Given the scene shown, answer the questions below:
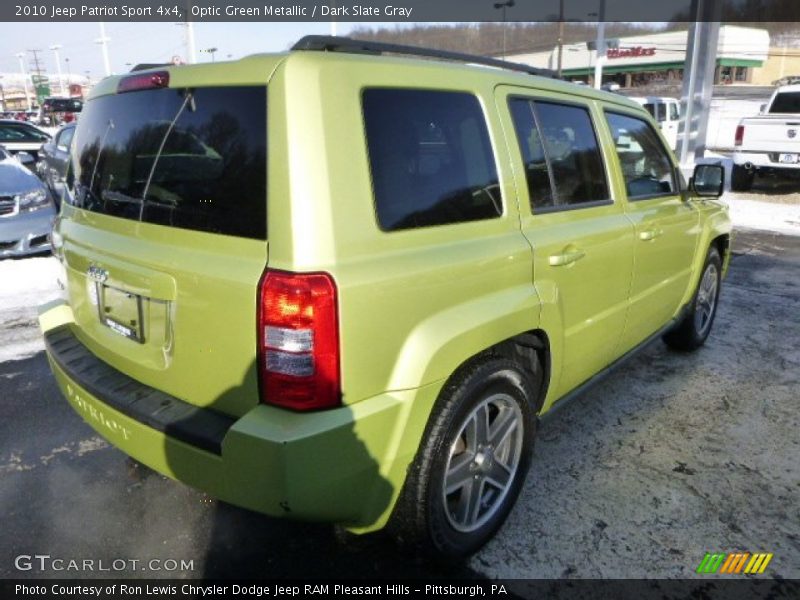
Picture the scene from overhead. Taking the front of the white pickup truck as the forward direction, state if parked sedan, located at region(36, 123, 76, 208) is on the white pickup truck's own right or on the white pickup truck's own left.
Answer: on the white pickup truck's own left

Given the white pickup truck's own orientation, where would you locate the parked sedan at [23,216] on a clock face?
The parked sedan is roughly at 7 o'clock from the white pickup truck.

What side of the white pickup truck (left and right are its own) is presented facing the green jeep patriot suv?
back

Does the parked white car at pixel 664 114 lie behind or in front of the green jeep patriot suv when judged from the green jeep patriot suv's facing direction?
in front

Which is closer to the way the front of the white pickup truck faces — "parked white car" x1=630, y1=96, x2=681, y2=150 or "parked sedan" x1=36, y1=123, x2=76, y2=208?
the parked white car

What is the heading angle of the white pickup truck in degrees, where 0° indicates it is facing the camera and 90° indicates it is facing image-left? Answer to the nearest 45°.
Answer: approximately 180°

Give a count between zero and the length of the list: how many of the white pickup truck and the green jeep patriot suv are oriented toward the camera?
0

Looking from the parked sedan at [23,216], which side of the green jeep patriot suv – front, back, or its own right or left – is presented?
left

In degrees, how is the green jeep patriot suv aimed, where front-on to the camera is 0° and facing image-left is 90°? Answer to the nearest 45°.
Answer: approximately 225°

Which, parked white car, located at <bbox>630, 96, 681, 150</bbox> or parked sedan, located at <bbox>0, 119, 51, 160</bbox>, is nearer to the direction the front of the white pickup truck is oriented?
the parked white car
